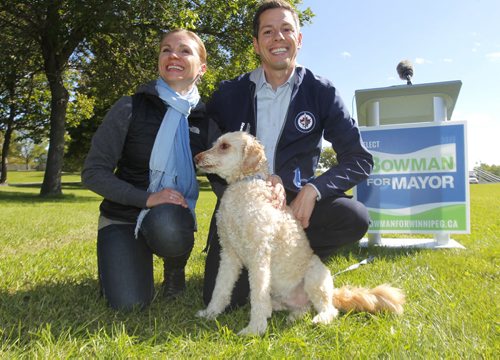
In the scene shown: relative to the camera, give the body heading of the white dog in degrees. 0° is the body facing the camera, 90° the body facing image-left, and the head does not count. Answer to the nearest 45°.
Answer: approximately 45°

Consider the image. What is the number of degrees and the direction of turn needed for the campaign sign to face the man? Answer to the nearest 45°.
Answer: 0° — it already faces them

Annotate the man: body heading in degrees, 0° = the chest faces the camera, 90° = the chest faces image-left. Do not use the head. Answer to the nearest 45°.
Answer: approximately 0°

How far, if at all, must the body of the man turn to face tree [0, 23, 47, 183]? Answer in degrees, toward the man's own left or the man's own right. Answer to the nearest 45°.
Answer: approximately 135° to the man's own right

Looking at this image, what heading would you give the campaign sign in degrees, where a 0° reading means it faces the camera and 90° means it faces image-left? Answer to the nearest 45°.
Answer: approximately 0°

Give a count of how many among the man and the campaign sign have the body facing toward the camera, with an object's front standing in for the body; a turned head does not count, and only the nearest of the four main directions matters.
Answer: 2

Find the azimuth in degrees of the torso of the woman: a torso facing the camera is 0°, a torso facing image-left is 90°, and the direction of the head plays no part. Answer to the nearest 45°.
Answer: approximately 315°
